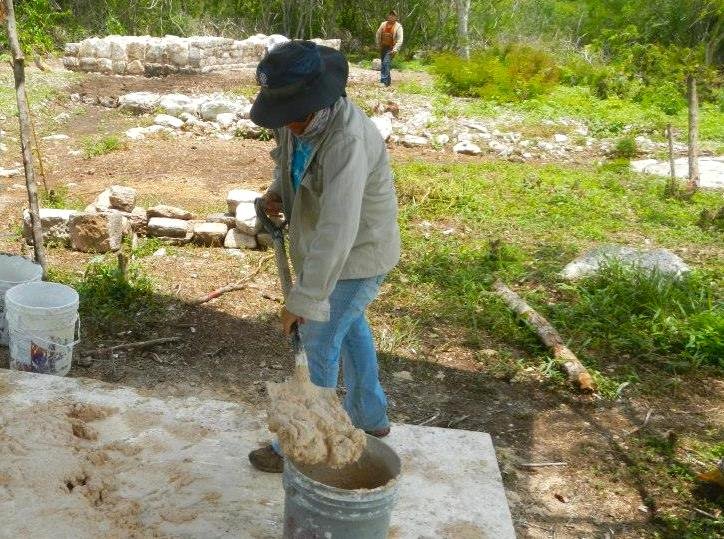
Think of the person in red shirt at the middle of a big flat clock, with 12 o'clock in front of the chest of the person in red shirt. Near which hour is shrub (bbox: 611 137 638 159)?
The shrub is roughly at 11 o'clock from the person in red shirt.

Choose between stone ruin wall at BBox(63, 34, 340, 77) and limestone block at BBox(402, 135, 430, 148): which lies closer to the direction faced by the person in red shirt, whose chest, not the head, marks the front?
the limestone block

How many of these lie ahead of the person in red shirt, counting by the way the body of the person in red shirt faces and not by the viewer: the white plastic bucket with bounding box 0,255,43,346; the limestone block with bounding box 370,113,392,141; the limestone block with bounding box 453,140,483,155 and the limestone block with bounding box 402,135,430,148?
4

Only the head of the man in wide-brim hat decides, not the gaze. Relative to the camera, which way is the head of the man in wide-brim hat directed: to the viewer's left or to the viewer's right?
to the viewer's left

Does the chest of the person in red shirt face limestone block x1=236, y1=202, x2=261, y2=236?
yes

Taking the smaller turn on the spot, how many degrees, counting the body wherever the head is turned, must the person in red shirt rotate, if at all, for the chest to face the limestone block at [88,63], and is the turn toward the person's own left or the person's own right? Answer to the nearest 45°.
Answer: approximately 90° to the person's own right

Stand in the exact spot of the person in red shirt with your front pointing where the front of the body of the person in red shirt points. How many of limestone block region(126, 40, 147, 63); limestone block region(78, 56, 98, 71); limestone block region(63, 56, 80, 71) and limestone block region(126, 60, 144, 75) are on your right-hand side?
4

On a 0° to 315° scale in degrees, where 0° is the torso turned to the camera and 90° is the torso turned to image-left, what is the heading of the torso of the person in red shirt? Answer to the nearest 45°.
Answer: approximately 0°

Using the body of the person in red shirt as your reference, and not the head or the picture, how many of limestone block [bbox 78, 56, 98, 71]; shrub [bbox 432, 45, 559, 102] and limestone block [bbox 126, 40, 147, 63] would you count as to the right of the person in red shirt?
2

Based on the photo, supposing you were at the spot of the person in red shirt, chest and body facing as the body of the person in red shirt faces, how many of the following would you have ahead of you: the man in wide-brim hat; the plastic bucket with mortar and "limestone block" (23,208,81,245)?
3

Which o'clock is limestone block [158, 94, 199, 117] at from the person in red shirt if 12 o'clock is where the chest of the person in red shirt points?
The limestone block is roughly at 1 o'clock from the person in red shirt.

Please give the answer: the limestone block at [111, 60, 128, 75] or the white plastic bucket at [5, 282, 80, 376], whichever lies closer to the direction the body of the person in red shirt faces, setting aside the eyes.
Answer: the white plastic bucket

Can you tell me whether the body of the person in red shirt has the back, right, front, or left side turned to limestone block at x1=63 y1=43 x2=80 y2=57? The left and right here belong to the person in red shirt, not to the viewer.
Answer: right

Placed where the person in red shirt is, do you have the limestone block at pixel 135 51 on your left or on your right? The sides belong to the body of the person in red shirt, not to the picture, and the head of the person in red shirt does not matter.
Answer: on your right

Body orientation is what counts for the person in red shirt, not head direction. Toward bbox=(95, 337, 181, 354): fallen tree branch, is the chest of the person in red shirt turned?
yes

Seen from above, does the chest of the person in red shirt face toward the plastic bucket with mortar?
yes
